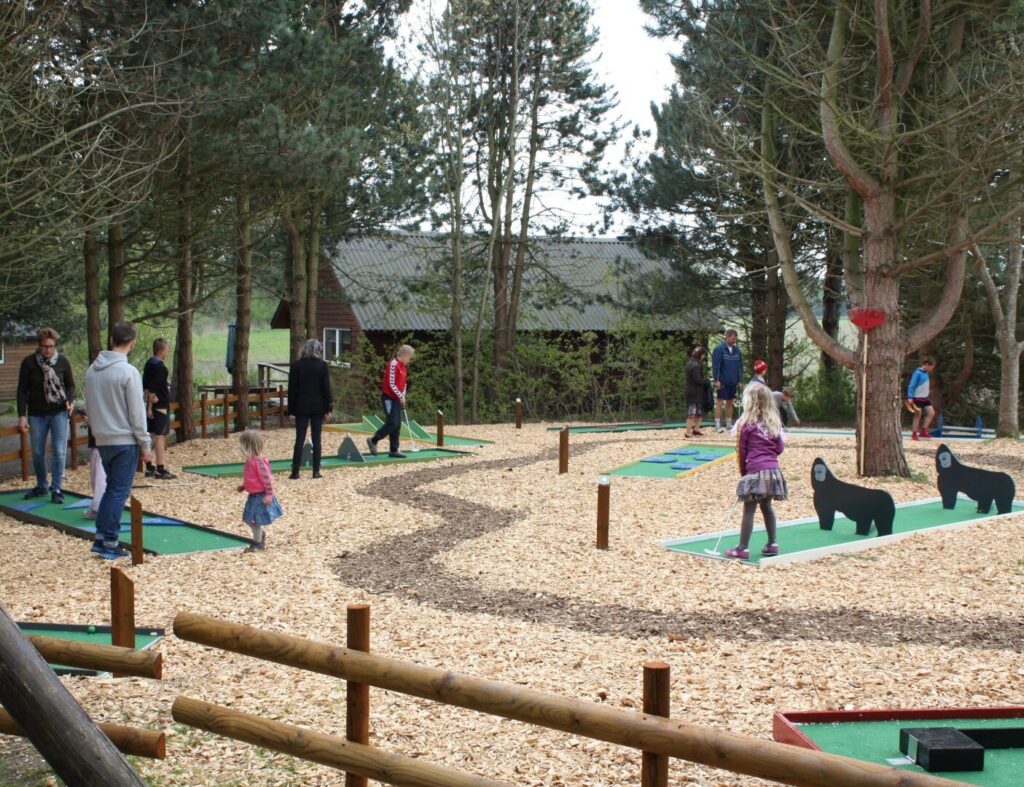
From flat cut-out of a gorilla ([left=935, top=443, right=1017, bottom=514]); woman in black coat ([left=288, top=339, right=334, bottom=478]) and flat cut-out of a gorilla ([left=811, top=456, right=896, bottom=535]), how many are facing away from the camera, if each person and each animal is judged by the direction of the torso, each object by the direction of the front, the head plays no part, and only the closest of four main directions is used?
1

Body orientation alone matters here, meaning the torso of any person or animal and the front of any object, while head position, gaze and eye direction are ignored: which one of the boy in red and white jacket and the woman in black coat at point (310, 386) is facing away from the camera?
the woman in black coat

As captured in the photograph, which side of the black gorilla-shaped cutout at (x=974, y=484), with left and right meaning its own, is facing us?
left

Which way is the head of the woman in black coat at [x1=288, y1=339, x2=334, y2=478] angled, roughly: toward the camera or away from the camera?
away from the camera

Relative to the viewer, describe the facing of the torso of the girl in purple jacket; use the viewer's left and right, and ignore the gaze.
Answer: facing away from the viewer and to the left of the viewer

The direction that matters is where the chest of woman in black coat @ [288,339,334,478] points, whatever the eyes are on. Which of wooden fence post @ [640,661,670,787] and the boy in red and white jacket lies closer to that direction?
the boy in red and white jacket

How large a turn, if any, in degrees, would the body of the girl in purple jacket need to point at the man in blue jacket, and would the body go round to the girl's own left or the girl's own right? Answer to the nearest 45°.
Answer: approximately 45° to the girl's own right

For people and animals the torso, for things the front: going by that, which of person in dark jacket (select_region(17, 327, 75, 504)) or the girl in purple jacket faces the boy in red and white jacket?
the girl in purple jacket

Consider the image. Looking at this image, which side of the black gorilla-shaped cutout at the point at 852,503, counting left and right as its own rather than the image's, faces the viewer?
left

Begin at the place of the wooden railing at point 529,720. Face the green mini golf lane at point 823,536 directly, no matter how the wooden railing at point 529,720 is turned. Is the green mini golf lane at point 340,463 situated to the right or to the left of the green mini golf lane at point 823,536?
left

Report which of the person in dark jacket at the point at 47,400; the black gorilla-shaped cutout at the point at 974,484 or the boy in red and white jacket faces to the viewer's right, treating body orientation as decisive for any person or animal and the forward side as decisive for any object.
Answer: the boy in red and white jacket

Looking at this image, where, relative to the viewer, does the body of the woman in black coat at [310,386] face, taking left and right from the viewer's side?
facing away from the viewer

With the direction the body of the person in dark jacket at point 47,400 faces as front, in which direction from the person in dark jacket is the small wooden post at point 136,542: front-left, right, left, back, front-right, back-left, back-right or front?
front

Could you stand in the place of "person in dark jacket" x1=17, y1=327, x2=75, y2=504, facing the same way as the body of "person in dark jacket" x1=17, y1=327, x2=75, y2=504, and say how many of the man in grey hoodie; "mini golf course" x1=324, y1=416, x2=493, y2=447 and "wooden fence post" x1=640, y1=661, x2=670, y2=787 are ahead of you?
2

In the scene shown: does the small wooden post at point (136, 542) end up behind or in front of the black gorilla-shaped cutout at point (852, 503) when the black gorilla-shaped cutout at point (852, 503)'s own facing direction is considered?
in front

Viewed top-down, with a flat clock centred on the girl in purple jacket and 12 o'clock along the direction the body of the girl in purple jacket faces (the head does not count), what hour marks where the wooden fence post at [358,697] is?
The wooden fence post is roughly at 8 o'clock from the girl in purple jacket.

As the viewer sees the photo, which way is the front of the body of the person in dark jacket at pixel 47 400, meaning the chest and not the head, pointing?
toward the camera

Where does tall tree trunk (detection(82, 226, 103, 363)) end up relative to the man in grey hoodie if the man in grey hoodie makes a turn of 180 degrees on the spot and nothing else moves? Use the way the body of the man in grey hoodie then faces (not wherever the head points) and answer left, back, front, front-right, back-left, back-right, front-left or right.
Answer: back-right
